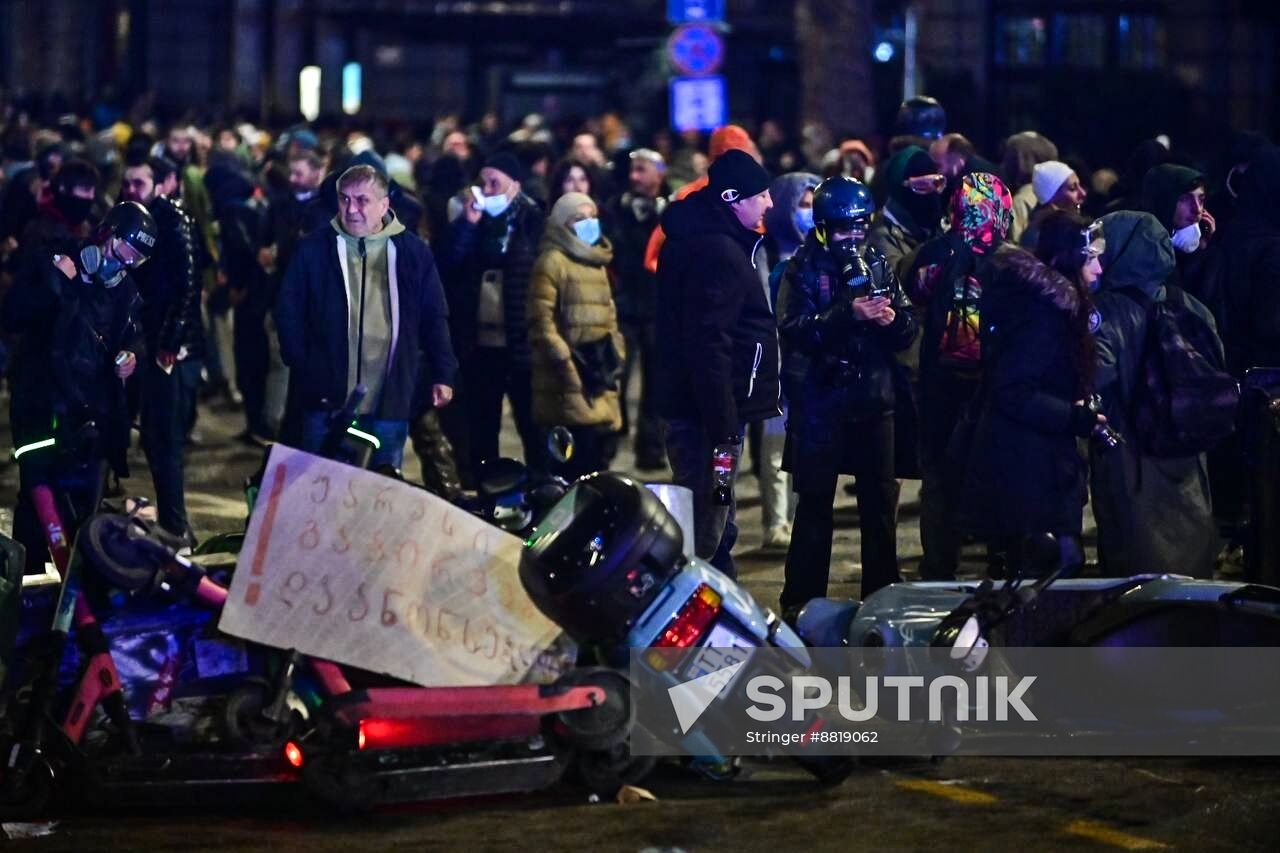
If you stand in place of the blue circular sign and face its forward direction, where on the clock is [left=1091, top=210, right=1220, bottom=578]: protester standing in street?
The protester standing in street is roughly at 12 o'clock from the blue circular sign.

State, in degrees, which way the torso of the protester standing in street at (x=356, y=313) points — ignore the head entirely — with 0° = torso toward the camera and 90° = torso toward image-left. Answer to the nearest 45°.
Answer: approximately 0°

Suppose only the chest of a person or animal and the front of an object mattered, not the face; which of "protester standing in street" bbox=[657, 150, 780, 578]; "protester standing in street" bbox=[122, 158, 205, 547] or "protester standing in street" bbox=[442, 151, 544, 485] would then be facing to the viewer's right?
"protester standing in street" bbox=[657, 150, 780, 578]

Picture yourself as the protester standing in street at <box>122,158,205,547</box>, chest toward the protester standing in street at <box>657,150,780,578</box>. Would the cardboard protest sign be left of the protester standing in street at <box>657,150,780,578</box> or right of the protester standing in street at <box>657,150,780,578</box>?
right

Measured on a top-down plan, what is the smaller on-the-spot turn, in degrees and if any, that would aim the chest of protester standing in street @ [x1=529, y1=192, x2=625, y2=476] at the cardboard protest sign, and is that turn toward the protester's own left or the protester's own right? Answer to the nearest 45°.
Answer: approximately 45° to the protester's own right

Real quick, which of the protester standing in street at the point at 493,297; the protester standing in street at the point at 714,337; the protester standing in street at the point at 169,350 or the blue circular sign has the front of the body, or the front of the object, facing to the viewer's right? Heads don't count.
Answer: the protester standing in street at the point at 714,337

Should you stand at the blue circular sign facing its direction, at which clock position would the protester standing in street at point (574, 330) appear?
The protester standing in street is roughly at 12 o'clock from the blue circular sign.

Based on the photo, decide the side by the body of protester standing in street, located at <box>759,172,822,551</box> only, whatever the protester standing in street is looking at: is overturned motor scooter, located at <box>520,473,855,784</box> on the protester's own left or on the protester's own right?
on the protester's own right
